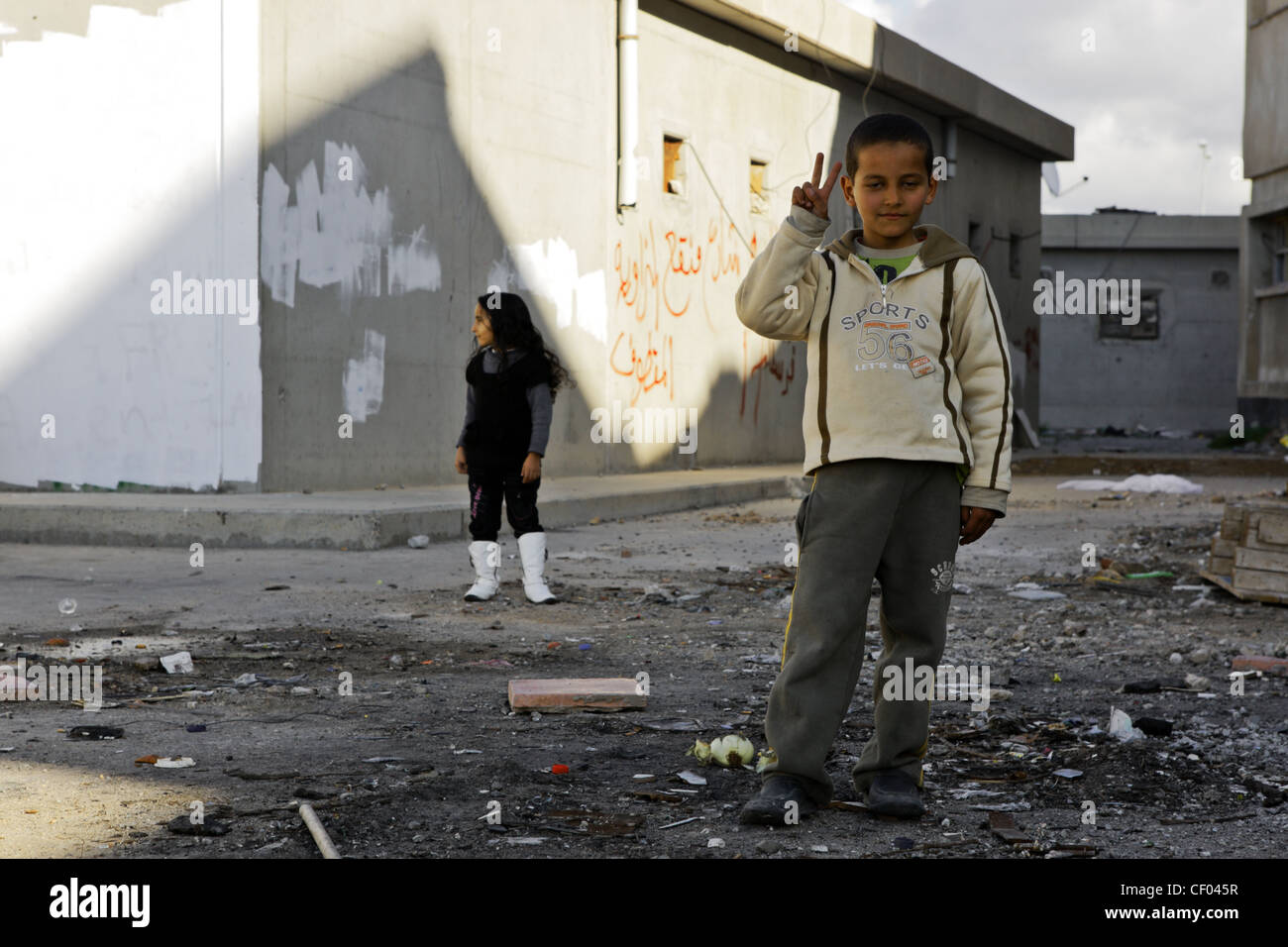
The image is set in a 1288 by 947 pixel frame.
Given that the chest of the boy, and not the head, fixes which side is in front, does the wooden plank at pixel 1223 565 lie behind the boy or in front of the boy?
behind

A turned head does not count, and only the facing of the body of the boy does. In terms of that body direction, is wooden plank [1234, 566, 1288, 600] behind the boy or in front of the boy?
behind

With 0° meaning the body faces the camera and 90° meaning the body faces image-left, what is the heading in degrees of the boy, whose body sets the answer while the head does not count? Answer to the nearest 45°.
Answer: approximately 0°

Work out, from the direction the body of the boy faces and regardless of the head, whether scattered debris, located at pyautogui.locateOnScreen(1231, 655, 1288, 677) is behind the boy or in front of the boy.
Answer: behind

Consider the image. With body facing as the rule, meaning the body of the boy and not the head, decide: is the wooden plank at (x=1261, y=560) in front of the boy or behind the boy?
behind

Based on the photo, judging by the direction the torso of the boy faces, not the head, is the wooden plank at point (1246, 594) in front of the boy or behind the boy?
behind

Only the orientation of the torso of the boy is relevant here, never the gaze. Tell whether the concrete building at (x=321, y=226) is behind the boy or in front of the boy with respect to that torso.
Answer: behind

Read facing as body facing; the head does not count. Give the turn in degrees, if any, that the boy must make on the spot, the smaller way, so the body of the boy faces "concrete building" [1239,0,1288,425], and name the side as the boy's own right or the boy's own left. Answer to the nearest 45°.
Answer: approximately 180°

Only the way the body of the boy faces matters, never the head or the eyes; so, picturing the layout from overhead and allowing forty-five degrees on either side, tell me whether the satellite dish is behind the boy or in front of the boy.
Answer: behind

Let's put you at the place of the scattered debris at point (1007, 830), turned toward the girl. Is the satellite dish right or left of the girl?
right

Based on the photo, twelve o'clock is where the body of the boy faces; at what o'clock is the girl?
The girl is roughly at 5 o'clock from the boy.

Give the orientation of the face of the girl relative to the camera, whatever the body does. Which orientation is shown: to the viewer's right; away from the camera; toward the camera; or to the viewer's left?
to the viewer's left

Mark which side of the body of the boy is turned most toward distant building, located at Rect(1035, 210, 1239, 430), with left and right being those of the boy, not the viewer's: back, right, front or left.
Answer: back

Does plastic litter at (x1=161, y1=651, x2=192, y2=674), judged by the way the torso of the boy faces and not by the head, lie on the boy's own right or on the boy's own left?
on the boy's own right
